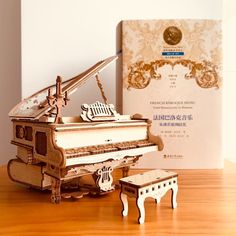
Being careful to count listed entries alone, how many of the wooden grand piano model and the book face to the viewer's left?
0

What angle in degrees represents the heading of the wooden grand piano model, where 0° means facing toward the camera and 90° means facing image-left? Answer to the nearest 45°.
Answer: approximately 315°

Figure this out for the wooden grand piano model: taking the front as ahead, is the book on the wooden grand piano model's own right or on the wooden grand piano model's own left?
on the wooden grand piano model's own left

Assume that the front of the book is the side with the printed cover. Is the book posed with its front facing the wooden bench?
yes

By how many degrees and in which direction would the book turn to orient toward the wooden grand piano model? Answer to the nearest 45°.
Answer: approximately 45° to its right
